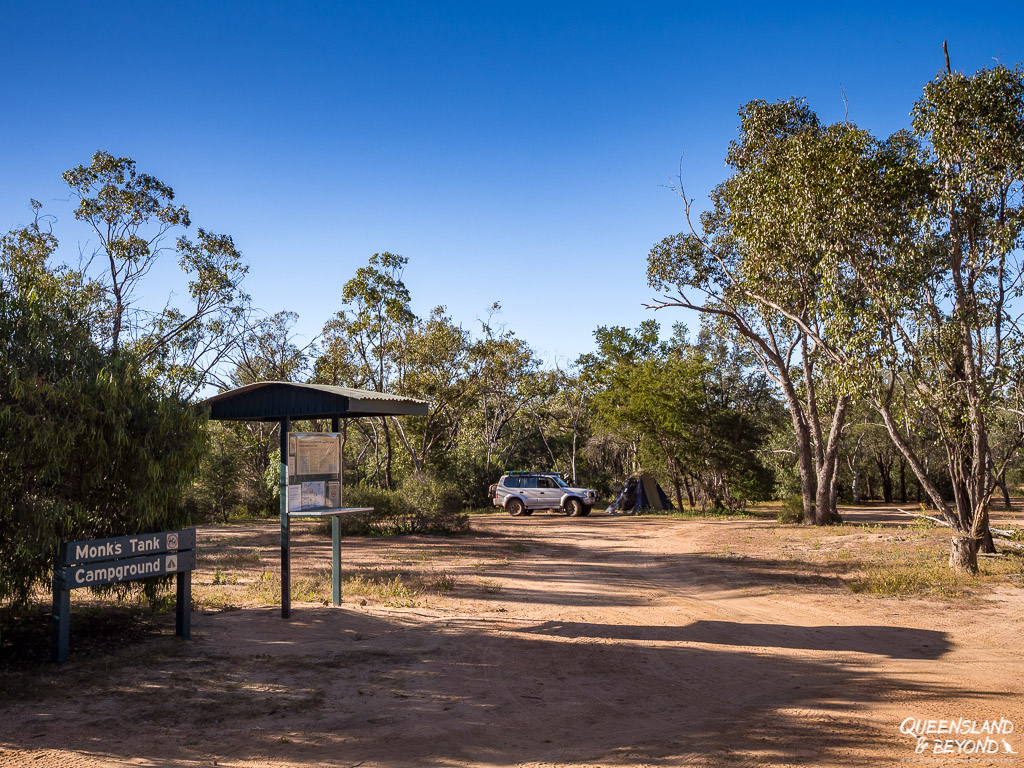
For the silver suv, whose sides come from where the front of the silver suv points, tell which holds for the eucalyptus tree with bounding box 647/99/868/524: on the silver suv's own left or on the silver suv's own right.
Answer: on the silver suv's own right

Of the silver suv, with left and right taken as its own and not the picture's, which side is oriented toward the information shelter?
right

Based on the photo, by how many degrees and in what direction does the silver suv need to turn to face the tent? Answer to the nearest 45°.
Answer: approximately 45° to its left

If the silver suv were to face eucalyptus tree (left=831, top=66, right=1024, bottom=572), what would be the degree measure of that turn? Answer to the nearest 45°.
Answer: approximately 90° to its right

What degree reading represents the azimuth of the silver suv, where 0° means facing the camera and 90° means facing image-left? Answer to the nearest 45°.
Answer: approximately 270°

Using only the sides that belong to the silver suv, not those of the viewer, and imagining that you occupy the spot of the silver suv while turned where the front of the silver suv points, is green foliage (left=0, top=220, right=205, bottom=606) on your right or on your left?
on your right

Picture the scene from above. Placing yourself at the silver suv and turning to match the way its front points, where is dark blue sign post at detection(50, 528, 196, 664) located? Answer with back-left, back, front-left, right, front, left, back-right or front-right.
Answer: right

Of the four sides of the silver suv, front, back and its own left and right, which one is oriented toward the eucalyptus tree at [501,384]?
left
